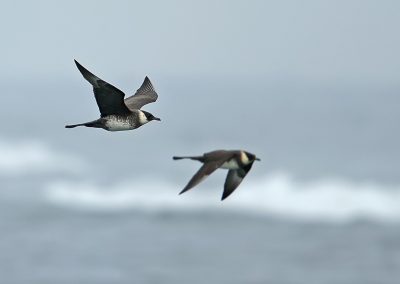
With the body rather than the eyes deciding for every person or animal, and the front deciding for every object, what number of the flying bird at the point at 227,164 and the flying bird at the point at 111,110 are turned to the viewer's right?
2

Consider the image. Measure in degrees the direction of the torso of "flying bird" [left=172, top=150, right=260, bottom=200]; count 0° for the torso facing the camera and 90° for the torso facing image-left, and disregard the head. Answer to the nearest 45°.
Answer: approximately 270°

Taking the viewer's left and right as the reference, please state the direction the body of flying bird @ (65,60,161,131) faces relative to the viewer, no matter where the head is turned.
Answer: facing to the right of the viewer

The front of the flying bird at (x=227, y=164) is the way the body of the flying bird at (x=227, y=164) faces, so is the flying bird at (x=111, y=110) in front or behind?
behind
